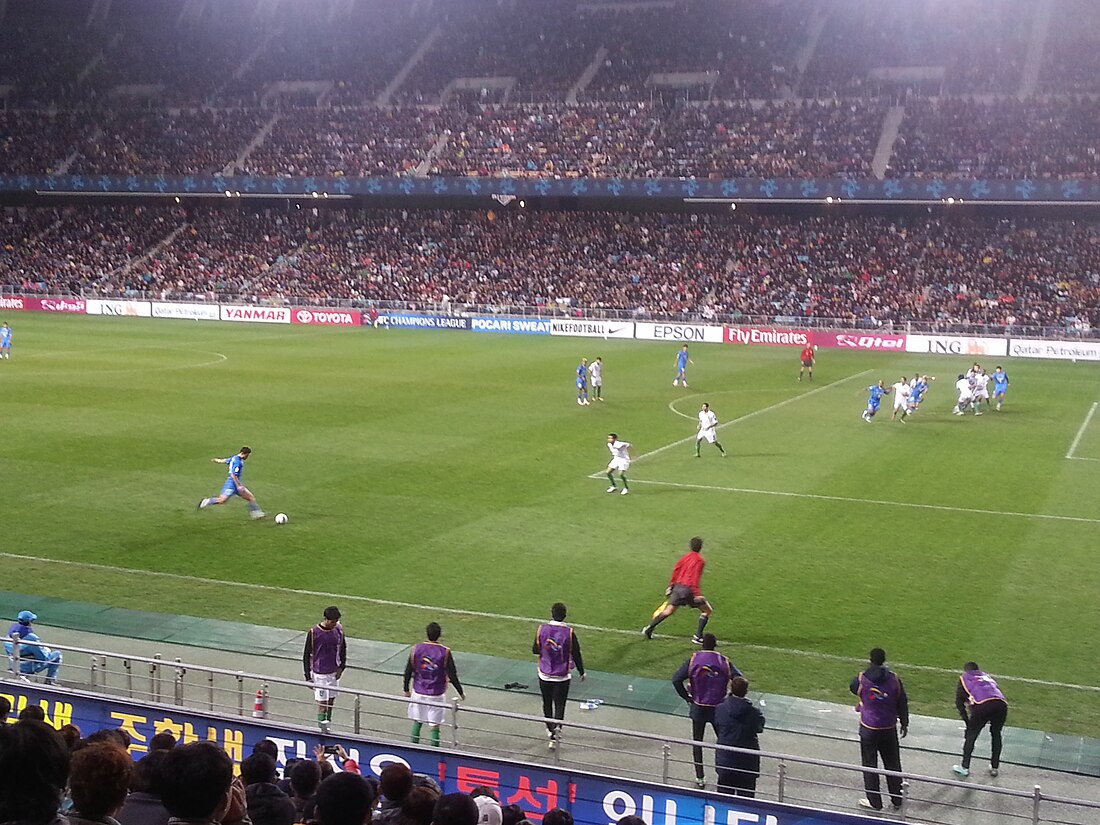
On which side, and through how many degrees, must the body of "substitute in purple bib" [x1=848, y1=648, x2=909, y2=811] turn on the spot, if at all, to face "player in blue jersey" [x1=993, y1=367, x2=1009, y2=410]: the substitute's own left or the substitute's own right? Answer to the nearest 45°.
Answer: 0° — they already face them

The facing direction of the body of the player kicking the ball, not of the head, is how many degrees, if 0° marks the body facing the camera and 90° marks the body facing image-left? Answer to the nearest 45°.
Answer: approximately 270°

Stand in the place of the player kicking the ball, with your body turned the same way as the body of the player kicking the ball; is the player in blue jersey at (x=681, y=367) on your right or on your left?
on your left

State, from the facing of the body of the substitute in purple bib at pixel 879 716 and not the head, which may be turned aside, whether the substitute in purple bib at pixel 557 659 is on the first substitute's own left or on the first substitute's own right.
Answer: on the first substitute's own left

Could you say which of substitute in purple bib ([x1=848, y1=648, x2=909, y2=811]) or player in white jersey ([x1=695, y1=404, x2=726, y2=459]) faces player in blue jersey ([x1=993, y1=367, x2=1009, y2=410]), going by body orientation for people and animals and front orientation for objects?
the substitute in purple bib

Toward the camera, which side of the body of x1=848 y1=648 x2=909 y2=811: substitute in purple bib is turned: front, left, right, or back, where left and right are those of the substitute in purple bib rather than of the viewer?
back

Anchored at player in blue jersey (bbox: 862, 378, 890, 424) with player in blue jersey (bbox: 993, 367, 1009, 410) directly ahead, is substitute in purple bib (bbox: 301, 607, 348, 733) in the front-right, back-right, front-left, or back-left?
back-right

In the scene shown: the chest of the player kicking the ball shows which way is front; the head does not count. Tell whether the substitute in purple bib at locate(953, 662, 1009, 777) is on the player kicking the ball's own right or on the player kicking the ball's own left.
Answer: on the player kicking the ball's own right

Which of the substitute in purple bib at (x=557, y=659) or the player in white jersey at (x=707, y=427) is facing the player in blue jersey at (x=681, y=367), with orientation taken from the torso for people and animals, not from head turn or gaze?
the substitute in purple bib

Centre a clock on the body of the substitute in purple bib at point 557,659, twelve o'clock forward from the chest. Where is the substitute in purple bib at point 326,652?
the substitute in purple bib at point 326,652 is roughly at 9 o'clock from the substitute in purple bib at point 557,659.
